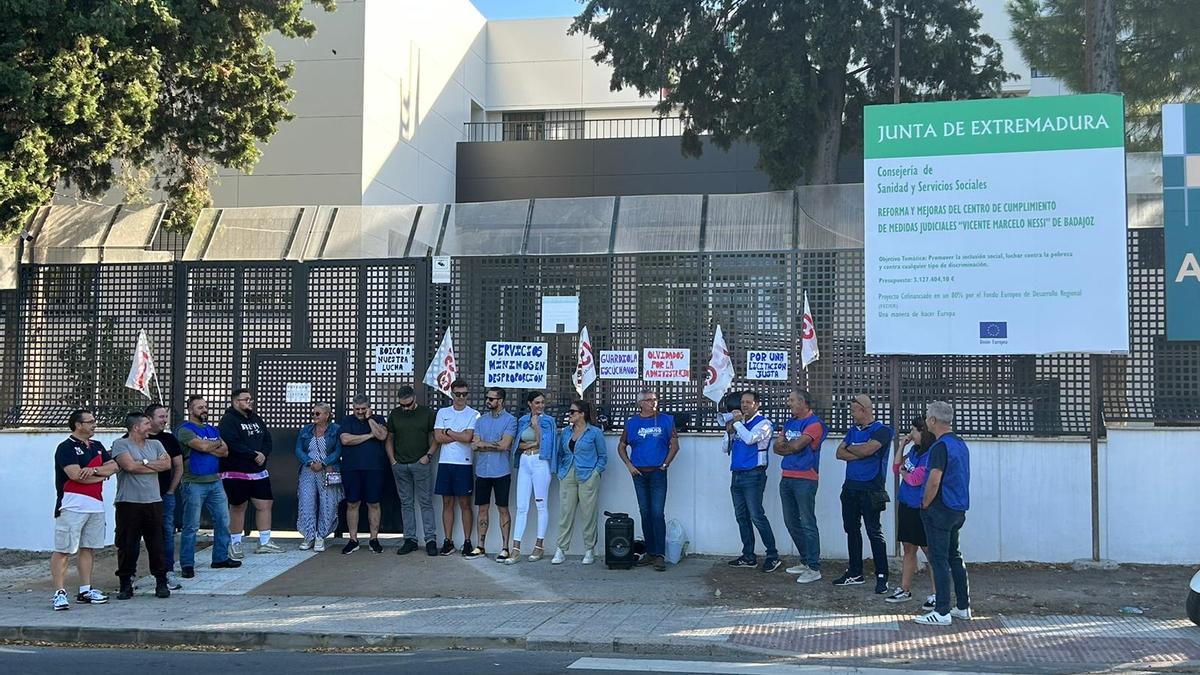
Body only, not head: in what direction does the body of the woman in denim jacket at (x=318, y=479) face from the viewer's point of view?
toward the camera

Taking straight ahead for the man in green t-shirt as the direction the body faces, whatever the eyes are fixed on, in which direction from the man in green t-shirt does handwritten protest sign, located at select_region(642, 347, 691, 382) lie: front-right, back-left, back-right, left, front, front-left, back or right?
left

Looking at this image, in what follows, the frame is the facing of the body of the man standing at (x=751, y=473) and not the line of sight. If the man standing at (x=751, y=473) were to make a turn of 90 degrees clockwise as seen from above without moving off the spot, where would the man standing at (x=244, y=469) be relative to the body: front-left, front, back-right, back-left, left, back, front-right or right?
front-left

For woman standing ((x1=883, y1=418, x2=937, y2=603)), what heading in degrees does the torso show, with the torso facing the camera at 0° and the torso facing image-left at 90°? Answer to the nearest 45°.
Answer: approximately 90°

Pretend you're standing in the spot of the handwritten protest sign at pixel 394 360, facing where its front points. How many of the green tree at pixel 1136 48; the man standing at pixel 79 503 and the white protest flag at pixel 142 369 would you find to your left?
1

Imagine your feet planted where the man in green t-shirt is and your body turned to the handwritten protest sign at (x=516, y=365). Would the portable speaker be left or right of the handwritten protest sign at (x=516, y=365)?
right

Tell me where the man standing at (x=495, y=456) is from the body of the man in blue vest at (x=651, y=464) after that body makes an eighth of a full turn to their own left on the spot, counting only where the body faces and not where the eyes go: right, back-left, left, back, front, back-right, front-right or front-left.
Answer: back-right

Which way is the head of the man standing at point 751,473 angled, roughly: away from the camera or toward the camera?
toward the camera

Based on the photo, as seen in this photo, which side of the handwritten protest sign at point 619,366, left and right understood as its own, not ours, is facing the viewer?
front

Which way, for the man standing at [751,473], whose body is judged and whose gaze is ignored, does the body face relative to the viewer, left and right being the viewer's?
facing the viewer and to the left of the viewer

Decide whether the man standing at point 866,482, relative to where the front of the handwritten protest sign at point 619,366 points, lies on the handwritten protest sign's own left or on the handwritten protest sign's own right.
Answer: on the handwritten protest sign's own left

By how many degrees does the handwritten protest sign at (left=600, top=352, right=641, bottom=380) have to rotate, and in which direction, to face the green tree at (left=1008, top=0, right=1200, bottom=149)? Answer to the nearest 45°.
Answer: approximately 135° to its left

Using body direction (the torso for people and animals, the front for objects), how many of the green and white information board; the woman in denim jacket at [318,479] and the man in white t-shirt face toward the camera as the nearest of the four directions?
3

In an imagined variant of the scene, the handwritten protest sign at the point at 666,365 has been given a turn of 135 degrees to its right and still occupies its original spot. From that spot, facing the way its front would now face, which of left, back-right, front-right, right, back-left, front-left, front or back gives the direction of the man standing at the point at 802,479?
back
